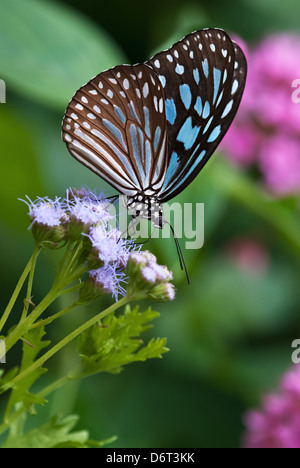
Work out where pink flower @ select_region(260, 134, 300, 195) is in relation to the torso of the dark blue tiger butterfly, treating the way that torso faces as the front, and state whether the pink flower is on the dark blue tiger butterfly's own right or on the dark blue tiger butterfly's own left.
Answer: on the dark blue tiger butterfly's own left

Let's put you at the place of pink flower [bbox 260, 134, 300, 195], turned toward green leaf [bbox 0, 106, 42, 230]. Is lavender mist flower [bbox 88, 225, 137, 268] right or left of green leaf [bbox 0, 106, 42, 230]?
left
